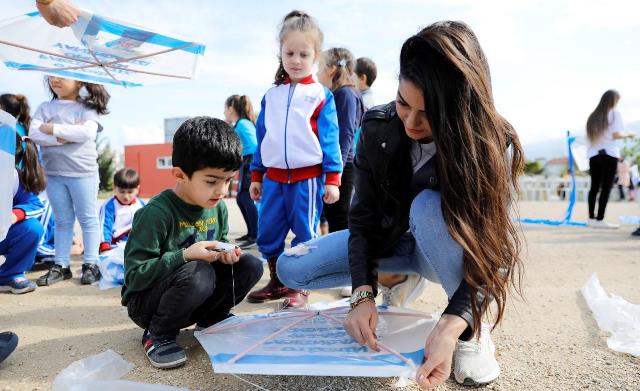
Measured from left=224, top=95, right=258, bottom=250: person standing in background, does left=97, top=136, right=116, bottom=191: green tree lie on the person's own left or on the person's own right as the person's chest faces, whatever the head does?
on the person's own right

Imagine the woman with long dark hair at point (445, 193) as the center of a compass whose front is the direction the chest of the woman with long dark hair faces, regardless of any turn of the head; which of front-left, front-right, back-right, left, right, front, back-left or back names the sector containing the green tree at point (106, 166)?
right

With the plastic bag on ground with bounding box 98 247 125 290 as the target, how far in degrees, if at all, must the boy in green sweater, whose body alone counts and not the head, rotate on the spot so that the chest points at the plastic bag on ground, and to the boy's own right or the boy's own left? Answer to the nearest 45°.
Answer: approximately 135° to the boy's own left

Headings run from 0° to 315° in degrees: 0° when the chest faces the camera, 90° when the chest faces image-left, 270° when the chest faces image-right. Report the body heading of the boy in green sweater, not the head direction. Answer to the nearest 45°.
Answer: approximately 315°

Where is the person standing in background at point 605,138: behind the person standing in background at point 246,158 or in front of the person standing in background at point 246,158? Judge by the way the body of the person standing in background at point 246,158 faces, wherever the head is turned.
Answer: behind

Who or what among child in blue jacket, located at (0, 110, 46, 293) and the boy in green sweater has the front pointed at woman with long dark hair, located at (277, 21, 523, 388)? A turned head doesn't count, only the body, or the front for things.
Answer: the boy in green sweater

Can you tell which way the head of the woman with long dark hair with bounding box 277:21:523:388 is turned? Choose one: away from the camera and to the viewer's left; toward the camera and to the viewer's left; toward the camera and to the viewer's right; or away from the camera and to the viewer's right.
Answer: toward the camera and to the viewer's left
